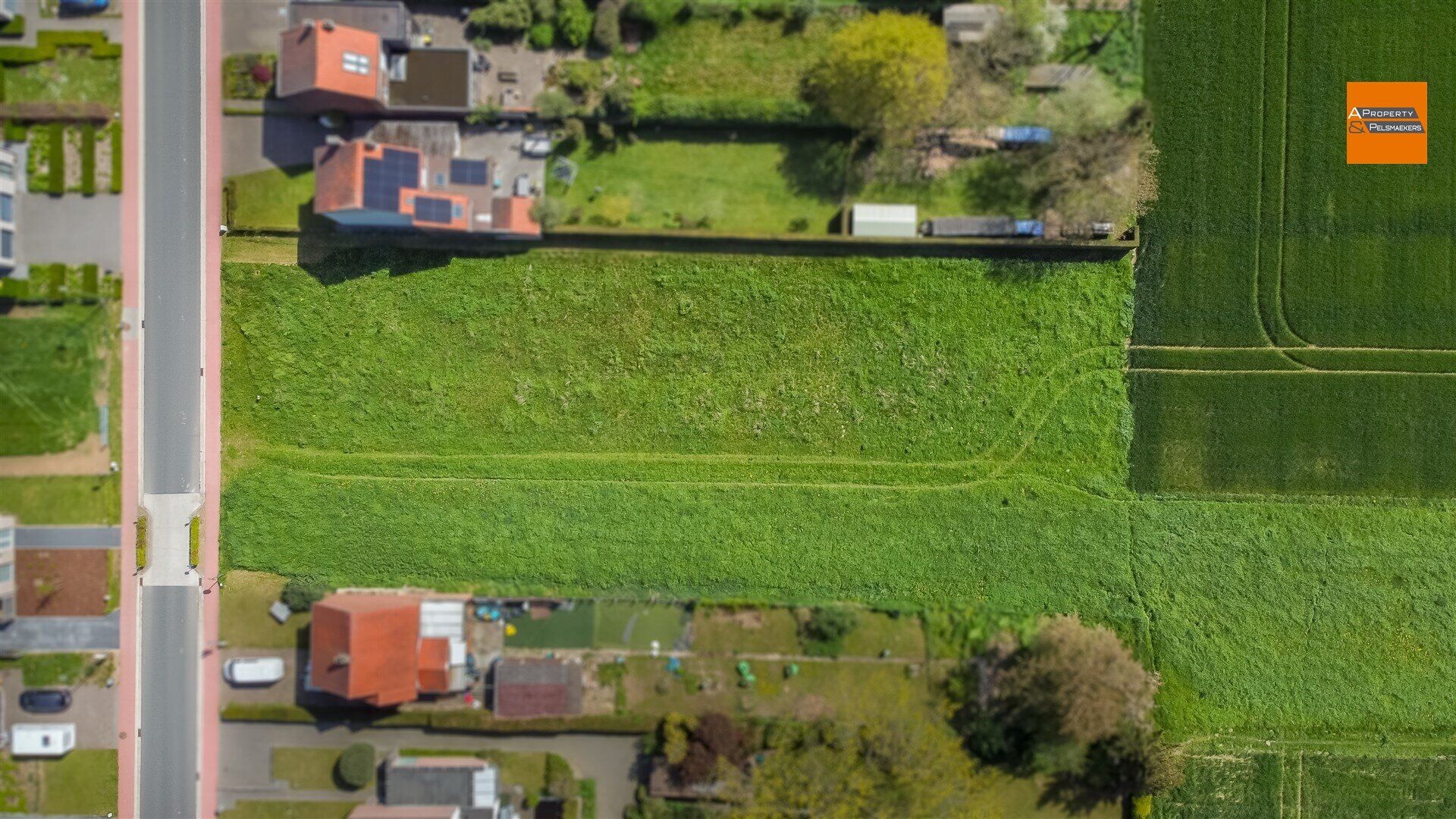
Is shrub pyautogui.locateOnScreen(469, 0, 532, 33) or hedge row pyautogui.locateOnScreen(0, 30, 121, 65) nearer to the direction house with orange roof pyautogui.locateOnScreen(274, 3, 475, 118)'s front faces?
the hedge row

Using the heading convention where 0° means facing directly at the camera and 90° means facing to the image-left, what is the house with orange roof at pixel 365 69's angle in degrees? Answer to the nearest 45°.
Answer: approximately 90°

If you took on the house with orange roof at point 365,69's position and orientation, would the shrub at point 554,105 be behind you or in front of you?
behind

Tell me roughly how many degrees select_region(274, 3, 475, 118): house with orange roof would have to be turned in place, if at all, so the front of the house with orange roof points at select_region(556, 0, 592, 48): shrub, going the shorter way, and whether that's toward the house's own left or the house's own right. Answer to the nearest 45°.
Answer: approximately 180°

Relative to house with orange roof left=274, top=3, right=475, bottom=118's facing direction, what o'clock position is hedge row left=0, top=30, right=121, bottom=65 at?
The hedge row is roughly at 1 o'clock from the house with orange roof.
